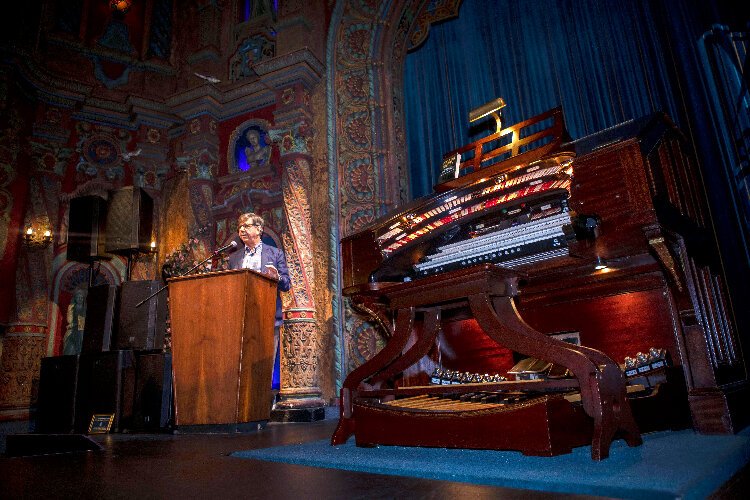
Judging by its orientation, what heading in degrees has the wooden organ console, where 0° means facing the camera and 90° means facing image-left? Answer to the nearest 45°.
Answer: approximately 45°

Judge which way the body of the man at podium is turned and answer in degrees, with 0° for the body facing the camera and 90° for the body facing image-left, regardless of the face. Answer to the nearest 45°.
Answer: approximately 45°

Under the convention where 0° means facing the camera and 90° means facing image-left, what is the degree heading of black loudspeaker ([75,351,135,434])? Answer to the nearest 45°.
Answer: approximately 45°

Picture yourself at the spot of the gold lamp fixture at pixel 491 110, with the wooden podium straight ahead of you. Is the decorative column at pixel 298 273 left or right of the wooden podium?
right
